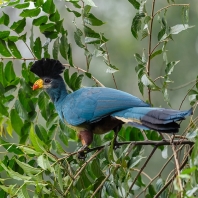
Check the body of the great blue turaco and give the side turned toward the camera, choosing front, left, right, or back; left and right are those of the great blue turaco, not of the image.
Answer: left

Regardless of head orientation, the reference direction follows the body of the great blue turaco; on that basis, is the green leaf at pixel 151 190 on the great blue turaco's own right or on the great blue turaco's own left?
on the great blue turaco's own left
